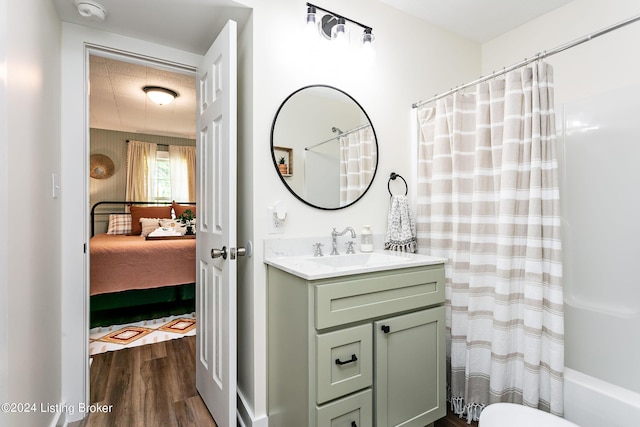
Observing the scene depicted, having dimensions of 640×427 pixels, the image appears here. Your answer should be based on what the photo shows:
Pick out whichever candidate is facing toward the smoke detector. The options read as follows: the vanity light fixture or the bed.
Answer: the bed

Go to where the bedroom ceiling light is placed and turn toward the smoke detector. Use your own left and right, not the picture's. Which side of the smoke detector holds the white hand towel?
left

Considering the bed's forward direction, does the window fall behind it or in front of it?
behind

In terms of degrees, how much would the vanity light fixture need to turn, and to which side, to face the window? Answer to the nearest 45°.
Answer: approximately 180°

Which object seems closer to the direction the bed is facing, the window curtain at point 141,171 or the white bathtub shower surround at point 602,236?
the white bathtub shower surround

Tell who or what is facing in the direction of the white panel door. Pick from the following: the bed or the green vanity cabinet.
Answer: the bed

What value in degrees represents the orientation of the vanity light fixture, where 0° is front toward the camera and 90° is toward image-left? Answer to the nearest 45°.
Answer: approximately 315°

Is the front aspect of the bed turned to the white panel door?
yes

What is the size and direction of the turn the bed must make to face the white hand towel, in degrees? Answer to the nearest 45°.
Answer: approximately 45° to its left

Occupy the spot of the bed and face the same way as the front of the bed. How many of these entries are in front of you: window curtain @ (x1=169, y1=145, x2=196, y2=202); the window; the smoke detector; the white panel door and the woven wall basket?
2

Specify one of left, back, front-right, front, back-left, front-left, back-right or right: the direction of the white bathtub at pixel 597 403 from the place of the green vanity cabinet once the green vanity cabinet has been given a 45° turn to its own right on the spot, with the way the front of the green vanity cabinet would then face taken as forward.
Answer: left
